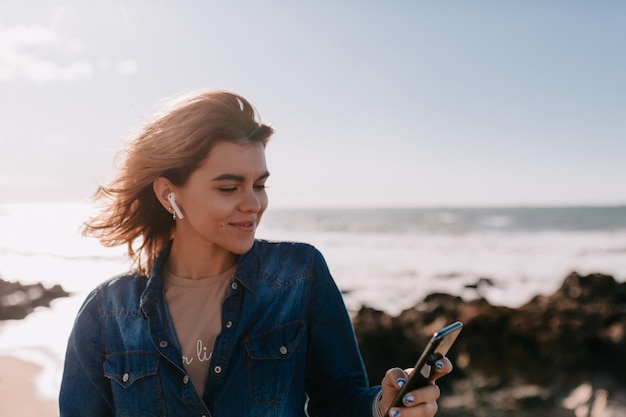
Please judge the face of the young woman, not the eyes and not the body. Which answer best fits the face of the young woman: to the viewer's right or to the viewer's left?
to the viewer's right

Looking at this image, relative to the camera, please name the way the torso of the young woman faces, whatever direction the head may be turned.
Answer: toward the camera

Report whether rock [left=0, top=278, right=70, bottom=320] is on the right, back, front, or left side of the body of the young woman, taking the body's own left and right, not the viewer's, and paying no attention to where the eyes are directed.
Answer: back
